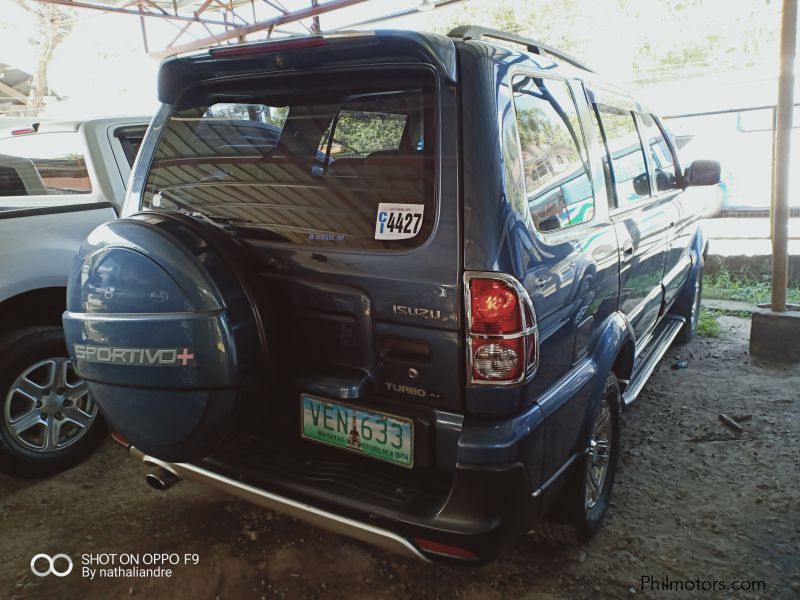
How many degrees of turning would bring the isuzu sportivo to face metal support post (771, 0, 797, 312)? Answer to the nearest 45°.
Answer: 0° — it already faces it

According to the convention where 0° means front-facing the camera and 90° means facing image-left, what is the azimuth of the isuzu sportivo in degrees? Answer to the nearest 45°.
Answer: approximately 225°

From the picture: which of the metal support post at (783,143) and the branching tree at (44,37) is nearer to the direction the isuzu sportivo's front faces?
the metal support post

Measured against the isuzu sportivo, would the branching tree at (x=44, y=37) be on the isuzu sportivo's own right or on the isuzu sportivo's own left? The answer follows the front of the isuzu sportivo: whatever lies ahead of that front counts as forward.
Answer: on the isuzu sportivo's own left
